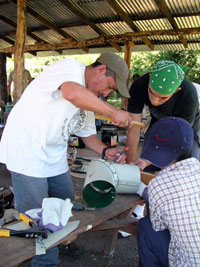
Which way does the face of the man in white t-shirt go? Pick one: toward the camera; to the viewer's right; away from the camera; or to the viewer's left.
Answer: to the viewer's right

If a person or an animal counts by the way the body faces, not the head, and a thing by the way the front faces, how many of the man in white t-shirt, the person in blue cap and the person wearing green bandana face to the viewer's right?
1

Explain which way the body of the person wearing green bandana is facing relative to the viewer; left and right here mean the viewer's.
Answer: facing the viewer and to the left of the viewer

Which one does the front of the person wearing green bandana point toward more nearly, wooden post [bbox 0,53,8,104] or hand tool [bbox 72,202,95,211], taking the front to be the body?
the hand tool

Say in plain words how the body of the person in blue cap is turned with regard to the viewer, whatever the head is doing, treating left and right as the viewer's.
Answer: facing to the left of the viewer

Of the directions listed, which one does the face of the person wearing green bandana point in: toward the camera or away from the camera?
toward the camera

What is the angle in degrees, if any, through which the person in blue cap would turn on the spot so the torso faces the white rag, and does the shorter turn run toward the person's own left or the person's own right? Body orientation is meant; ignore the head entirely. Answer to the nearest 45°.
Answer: approximately 45° to the person's own left

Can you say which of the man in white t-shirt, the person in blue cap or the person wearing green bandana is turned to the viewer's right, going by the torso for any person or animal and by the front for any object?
the man in white t-shirt

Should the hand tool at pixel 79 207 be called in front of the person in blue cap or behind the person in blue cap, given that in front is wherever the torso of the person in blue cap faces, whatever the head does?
in front

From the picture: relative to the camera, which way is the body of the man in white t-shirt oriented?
to the viewer's right

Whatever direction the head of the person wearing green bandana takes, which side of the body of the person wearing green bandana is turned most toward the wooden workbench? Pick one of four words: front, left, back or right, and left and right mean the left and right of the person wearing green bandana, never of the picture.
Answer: front

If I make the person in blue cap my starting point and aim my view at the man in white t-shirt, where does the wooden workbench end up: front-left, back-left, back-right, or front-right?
front-left

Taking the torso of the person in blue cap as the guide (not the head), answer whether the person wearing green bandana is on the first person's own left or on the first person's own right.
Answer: on the first person's own right
